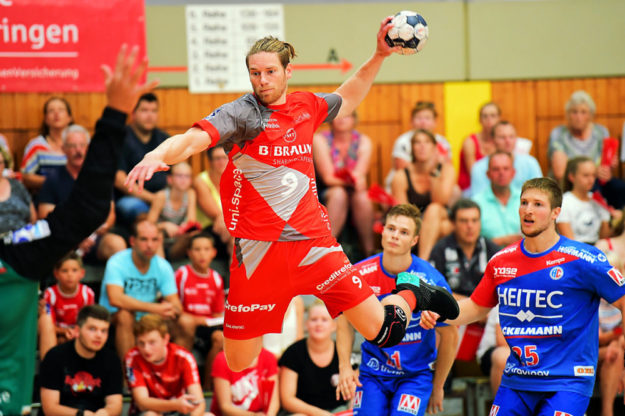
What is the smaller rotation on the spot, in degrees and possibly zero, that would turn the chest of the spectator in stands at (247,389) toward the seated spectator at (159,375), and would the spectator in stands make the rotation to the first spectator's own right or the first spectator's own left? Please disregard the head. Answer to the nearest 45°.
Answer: approximately 90° to the first spectator's own right

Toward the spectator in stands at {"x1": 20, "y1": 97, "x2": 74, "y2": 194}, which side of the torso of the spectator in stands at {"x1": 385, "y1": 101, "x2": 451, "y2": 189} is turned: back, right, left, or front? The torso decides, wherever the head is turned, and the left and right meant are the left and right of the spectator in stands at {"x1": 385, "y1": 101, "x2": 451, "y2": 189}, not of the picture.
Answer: right

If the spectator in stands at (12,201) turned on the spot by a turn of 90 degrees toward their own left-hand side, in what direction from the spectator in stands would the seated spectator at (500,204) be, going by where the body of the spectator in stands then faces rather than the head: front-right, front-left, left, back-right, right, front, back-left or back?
front

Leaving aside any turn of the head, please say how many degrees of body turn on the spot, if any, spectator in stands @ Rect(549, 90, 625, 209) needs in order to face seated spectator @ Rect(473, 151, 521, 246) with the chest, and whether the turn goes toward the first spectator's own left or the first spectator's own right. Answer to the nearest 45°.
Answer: approximately 45° to the first spectator's own right

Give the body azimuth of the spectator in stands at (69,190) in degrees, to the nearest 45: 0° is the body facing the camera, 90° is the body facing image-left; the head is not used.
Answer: approximately 315°

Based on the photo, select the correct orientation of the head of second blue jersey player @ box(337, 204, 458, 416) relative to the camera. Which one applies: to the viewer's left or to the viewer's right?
to the viewer's left

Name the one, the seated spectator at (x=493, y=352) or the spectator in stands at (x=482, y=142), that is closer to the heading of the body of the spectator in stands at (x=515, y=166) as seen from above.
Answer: the seated spectator

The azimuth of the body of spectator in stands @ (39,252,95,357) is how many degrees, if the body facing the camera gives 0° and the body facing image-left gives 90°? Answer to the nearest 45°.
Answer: approximately 0°
